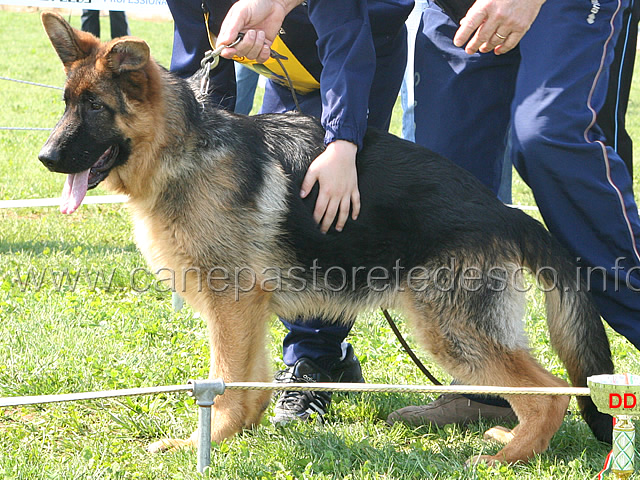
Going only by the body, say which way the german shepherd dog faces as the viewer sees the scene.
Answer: to the viewer's left

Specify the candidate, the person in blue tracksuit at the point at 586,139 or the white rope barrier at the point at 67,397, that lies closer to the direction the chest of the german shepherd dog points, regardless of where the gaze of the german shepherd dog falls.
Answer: the white rope barrier

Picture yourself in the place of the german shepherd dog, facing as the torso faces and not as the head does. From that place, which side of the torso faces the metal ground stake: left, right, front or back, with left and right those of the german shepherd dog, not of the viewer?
left

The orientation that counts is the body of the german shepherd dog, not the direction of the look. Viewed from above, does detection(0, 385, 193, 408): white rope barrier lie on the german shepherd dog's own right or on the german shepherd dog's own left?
on the german shepherd dog's own left

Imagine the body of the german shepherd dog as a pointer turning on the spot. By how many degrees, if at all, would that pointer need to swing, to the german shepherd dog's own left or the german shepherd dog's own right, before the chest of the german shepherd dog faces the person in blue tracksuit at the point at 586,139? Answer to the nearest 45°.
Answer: approximately 180°
